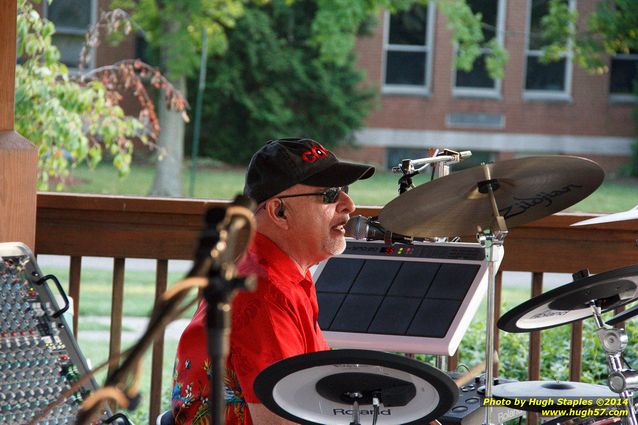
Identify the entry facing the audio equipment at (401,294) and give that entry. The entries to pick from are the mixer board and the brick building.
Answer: the brick building

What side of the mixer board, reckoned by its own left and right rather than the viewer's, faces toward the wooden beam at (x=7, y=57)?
back

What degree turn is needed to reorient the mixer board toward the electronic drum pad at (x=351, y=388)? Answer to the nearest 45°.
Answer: approximately 45° to its left

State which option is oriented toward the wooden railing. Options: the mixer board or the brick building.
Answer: the brick building

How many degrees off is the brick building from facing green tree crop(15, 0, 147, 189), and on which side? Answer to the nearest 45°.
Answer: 0° — it already faces it

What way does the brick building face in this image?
toward the camera

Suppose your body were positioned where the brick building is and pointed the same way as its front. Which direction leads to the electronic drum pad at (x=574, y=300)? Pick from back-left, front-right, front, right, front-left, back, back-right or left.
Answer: front

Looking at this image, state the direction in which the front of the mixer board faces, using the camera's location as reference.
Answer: facing the viewer
